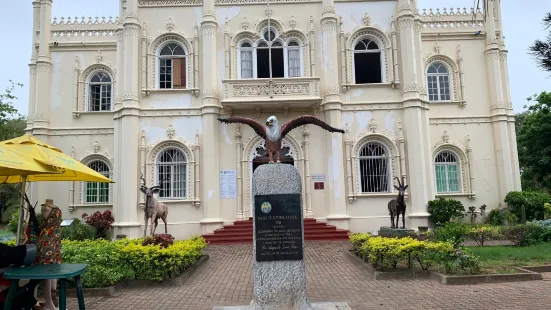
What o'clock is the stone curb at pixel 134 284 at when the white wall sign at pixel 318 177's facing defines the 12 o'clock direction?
The stone curb is roughly at 1 o'clock from the white wall sign.

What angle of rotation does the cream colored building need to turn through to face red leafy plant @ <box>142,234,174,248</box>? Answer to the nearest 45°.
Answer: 0° — it already faces it

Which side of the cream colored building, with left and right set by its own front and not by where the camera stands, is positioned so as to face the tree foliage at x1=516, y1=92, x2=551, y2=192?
left

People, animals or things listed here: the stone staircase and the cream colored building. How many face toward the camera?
2

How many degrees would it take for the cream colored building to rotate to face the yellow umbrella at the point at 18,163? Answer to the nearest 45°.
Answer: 0° — it already faces it

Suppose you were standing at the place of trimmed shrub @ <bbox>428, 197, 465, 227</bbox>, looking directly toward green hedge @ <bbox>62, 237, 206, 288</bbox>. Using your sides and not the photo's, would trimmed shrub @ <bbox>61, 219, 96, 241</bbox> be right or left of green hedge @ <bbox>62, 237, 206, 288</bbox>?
right

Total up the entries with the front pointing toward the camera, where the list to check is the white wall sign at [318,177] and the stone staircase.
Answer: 2

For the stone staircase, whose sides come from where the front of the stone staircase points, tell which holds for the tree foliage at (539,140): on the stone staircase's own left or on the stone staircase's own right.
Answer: on the stone staircase's own left

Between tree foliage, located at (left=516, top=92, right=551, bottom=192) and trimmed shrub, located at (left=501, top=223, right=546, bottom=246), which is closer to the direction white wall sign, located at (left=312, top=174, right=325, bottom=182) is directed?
the trimmed shrub

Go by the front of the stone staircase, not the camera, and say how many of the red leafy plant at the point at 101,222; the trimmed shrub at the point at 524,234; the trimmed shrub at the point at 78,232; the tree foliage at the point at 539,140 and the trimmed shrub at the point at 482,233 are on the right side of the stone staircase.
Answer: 2
